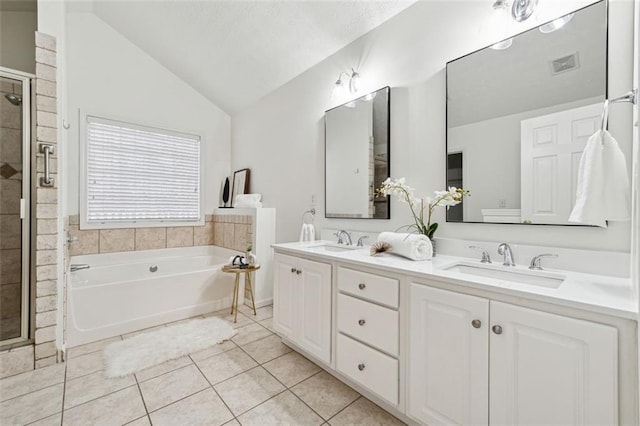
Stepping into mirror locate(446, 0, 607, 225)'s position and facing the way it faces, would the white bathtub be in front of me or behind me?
in front

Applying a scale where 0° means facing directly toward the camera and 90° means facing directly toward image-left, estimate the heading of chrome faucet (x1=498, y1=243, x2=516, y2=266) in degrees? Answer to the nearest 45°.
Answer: approximately 45°

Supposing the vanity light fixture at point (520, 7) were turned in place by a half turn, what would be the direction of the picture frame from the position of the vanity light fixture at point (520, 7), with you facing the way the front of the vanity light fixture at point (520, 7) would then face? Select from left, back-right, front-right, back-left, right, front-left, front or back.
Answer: back-left

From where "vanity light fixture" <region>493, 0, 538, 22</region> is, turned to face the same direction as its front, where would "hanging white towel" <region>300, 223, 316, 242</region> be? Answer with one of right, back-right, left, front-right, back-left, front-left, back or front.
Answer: front-right

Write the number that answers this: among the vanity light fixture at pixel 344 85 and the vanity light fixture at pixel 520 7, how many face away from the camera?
0

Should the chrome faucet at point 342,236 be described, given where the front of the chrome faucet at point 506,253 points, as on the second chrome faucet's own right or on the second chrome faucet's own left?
on the second chrome faucet's own right
